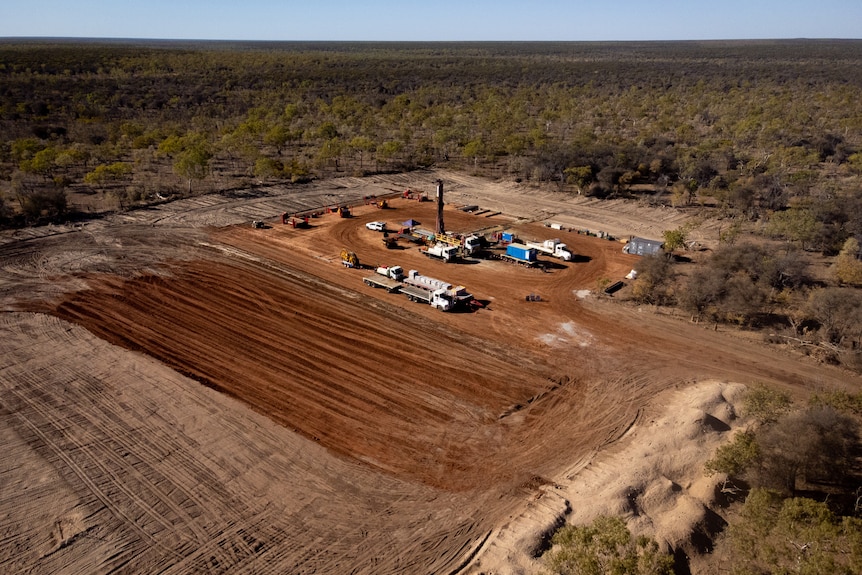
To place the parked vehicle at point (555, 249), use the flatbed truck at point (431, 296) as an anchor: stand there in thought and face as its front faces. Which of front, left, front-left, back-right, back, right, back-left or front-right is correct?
left

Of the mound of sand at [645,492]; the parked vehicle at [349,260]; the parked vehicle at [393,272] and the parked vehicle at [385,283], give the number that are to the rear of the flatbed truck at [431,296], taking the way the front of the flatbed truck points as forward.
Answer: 3

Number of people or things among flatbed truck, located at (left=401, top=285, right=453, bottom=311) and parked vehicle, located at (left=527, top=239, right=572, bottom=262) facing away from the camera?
0

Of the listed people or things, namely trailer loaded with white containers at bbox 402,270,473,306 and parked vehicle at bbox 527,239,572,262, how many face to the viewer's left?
0

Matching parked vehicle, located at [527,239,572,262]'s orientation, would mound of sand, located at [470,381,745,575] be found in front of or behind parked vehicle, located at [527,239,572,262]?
in front

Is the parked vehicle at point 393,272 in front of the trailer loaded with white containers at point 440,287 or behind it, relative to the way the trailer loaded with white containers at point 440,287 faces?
behind

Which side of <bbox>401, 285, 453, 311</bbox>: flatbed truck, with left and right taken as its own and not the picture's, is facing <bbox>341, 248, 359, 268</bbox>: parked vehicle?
back

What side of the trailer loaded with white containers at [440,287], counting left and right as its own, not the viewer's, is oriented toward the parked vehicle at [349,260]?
back

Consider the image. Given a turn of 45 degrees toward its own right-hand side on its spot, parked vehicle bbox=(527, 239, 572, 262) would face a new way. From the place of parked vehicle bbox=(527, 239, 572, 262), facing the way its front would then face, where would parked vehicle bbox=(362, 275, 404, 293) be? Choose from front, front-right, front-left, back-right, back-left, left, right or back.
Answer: front-right

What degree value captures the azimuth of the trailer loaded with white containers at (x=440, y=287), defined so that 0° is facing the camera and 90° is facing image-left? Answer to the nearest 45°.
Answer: approximately 315°

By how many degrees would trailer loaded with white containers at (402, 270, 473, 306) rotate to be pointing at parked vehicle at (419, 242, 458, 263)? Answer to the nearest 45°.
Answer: approximately 135° to its left
